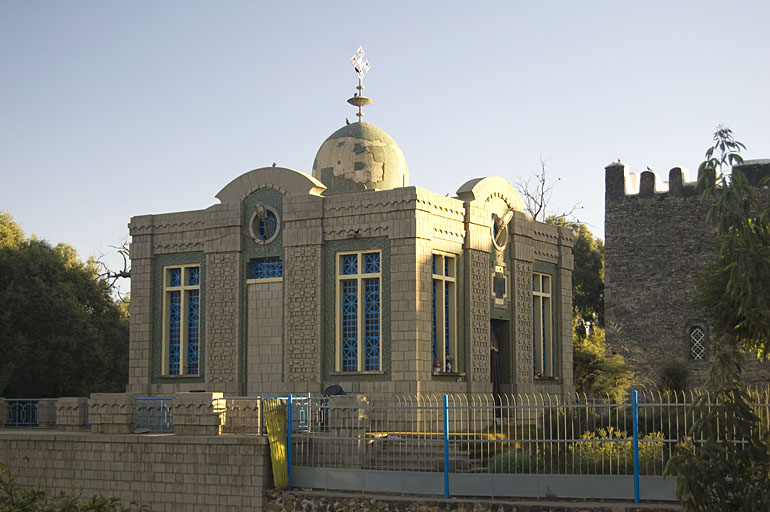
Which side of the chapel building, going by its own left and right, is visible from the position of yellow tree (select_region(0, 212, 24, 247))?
back

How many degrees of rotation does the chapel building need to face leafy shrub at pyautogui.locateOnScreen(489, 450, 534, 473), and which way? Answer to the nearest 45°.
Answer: approximately 45° to its right

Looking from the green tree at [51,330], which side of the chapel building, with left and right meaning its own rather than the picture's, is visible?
back

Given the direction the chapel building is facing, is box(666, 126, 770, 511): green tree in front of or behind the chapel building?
in front

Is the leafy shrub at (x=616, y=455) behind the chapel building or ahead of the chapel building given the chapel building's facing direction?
ahead

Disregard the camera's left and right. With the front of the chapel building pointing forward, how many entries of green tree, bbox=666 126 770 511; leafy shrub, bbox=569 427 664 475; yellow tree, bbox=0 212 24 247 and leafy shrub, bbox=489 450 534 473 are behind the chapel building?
1

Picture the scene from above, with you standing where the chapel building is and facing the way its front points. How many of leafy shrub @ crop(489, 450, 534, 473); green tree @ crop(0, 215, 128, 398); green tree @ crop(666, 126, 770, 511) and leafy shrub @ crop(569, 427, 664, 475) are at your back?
1

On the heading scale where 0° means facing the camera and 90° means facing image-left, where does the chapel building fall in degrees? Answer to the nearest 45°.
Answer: approximately 315°

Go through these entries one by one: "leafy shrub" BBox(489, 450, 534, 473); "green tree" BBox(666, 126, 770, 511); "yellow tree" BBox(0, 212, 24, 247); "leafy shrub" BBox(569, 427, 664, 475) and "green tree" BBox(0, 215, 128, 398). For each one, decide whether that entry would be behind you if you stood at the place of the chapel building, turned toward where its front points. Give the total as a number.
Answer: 2
